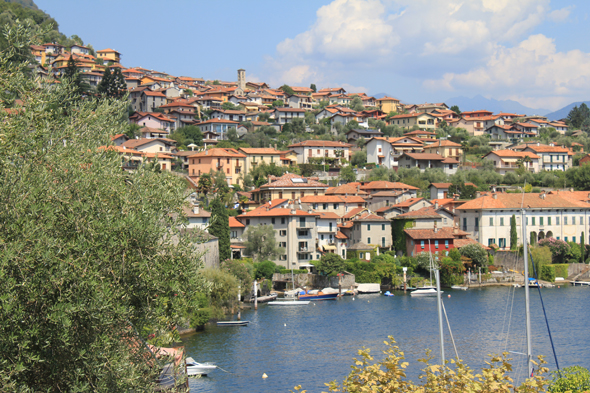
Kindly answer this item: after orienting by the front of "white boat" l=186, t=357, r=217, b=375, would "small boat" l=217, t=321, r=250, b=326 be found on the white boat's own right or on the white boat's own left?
on the white boat's own left

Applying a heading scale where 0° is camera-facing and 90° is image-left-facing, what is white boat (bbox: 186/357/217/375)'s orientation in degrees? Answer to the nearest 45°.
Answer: approximately 270°

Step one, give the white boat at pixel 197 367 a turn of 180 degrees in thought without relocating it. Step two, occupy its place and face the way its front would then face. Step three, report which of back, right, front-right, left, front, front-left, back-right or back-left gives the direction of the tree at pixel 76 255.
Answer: left
